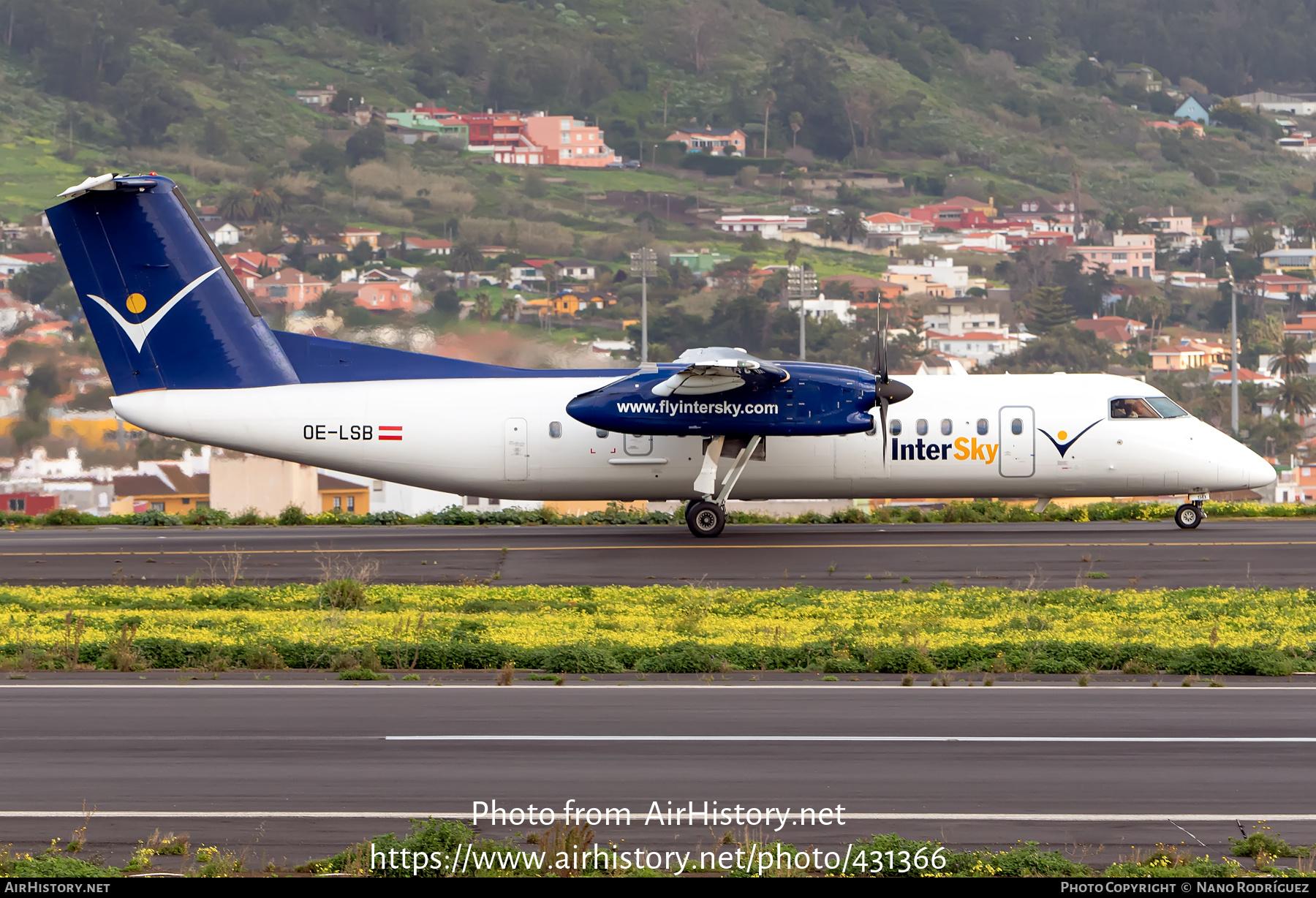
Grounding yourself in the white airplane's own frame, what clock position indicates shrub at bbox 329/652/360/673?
The shrub is roughly at 3 o'clock from the white airplane.

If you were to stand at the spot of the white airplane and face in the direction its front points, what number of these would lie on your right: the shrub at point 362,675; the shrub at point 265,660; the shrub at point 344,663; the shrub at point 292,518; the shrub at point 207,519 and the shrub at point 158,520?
3

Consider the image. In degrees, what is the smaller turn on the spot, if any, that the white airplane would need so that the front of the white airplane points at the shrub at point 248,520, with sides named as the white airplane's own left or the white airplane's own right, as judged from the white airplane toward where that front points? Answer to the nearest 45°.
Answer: approximately 135° to the white airplane's own left

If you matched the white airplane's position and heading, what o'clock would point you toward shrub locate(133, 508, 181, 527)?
The shrub is roughly at 7 o'clock from the white airplane.

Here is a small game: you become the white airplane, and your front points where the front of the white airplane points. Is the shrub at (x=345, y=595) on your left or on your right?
on your right

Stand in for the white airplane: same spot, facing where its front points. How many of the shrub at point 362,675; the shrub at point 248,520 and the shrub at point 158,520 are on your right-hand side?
1

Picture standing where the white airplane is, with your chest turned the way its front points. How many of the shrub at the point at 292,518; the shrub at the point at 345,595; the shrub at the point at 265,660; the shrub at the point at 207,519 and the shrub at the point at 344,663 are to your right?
3

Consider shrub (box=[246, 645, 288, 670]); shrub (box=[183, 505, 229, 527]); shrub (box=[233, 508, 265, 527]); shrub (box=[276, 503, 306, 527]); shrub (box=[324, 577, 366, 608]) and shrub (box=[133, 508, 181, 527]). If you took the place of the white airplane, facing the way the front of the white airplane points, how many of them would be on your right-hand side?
2

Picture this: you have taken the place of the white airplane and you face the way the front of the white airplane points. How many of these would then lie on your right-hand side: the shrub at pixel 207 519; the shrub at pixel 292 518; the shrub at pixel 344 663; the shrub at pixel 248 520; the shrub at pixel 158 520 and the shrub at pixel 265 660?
2

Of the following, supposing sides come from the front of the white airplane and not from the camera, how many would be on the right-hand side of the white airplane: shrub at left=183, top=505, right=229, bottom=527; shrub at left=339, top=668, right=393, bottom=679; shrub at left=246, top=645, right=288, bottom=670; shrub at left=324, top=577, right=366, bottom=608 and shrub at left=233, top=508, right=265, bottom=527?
3

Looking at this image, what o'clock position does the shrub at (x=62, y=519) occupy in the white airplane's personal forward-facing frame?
The shrub is roughly at 7 o'clock from the white airplane.

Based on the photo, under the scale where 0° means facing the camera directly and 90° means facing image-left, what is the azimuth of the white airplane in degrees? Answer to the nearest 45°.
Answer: approximately 270°

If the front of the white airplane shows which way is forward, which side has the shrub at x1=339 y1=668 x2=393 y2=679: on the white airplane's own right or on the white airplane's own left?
on the white airplane's own right
